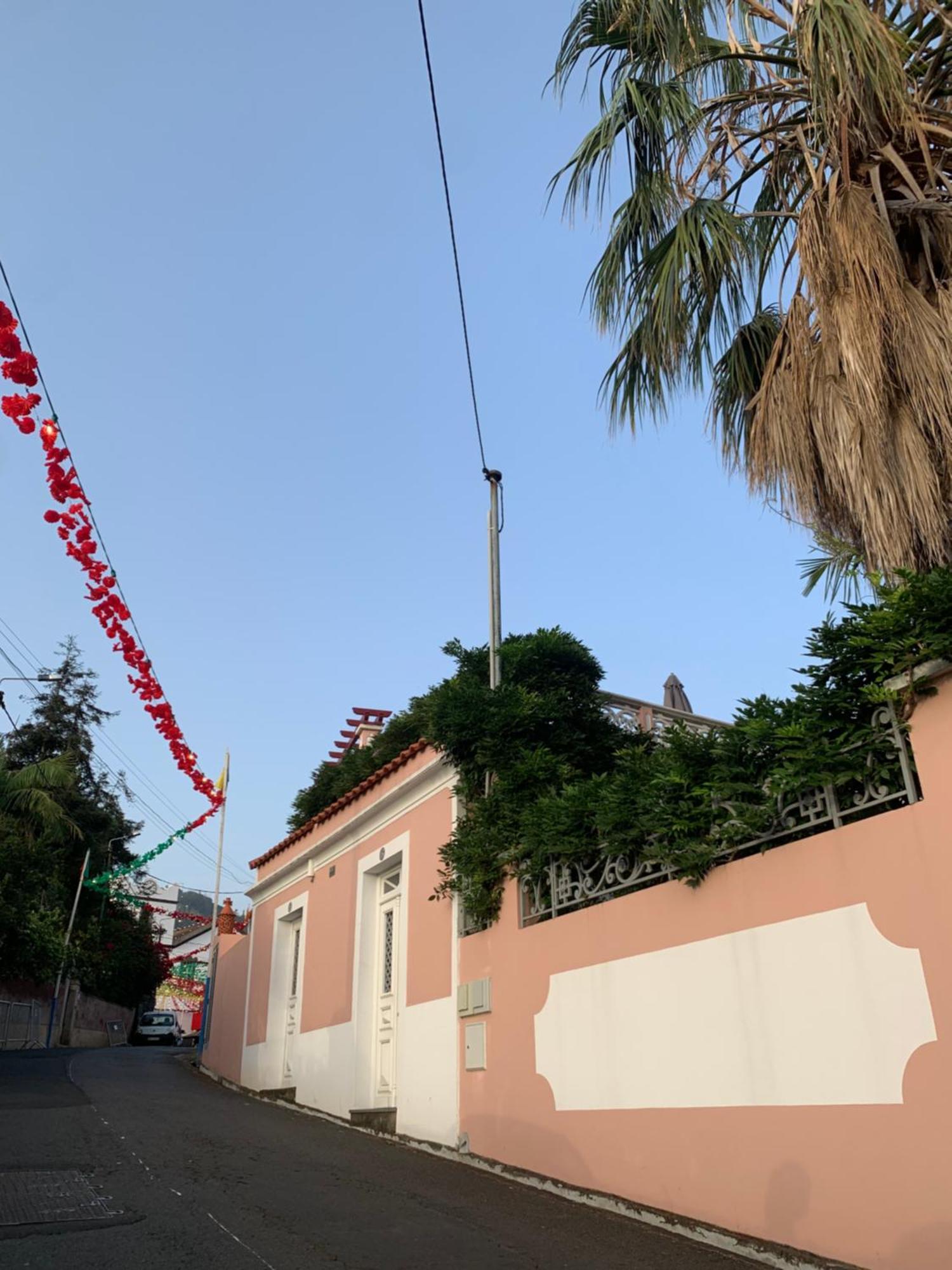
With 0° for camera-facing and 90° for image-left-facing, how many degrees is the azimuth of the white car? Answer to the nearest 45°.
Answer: approximately 0°

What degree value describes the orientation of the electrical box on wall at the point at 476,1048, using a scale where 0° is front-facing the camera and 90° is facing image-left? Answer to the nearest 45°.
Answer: approximately 45°

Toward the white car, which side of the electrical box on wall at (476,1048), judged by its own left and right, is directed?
right

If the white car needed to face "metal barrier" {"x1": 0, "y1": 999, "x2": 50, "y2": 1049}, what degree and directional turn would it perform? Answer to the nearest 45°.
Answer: approximately 45° to its right

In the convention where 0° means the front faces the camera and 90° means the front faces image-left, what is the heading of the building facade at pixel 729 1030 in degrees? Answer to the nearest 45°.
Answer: approximately 45°

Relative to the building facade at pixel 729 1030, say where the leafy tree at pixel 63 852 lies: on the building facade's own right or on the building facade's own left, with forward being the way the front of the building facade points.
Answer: on the building facade's own right

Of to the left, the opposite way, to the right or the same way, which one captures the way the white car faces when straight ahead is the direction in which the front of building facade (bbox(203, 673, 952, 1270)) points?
to the left

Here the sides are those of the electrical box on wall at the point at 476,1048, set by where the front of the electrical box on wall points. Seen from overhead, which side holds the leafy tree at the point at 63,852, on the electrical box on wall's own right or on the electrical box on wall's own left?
on the electrical box on wall's own right

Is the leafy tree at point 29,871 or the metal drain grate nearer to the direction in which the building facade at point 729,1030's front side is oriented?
the metal drain grate
